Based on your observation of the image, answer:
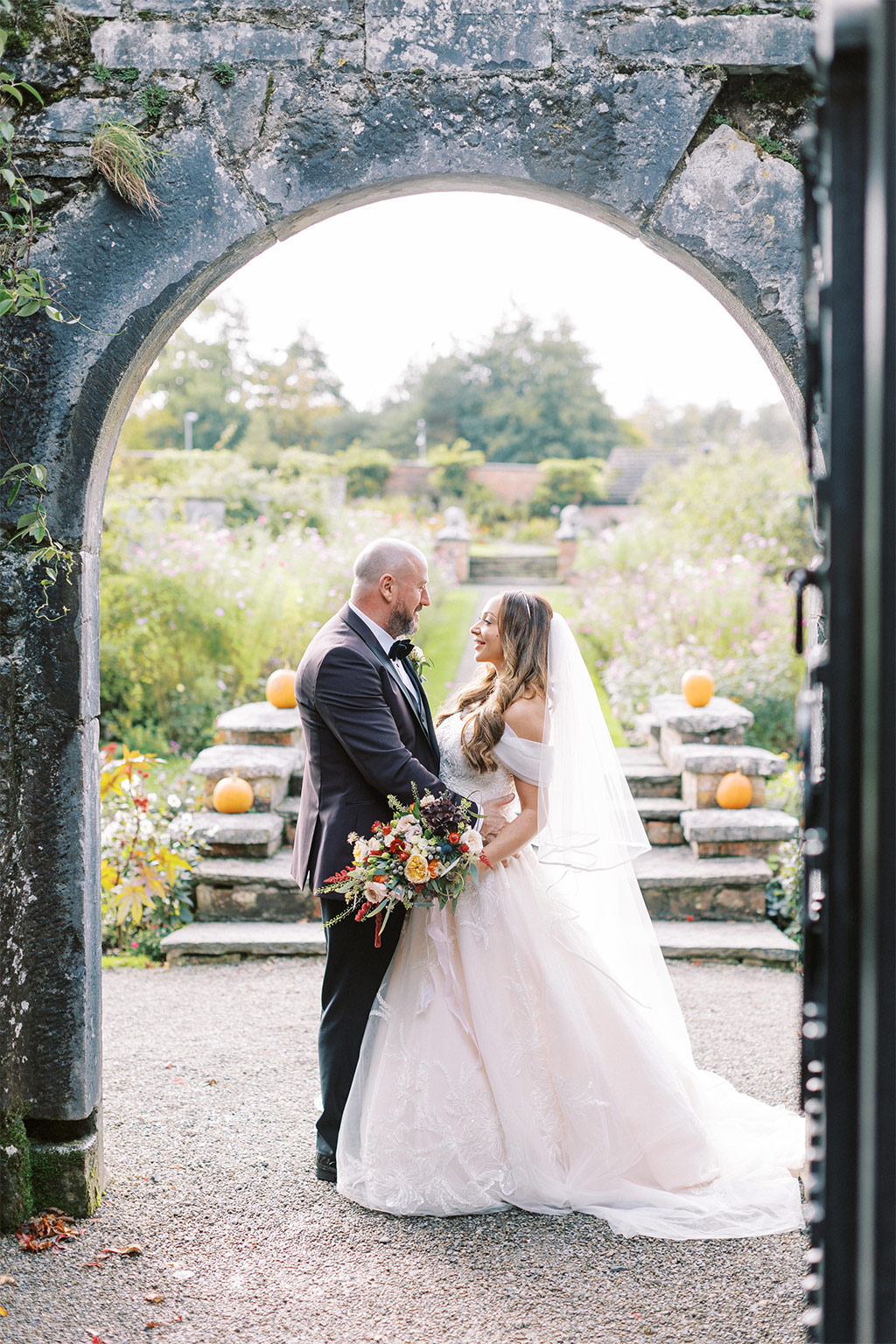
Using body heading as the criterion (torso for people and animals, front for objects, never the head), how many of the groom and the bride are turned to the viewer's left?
1

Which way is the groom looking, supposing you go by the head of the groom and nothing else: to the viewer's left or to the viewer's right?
to the viewer's right

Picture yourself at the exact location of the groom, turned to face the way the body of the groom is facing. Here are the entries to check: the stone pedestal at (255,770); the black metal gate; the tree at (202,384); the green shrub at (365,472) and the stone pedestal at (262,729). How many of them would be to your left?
4

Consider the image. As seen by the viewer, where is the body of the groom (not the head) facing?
to the viewer's right

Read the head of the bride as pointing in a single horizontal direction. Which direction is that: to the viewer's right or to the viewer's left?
to the viewer's left

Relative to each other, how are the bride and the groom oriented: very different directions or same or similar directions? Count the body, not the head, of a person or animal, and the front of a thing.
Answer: very different directions

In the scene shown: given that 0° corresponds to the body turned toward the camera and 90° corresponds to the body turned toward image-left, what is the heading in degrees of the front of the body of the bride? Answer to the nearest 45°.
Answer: approximately 90°

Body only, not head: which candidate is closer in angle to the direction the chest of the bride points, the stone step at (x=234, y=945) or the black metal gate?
the stone step
